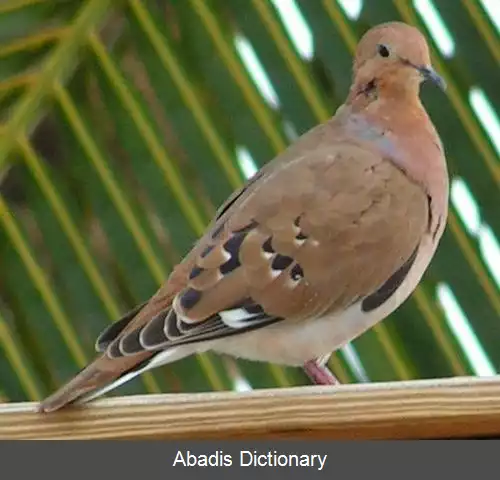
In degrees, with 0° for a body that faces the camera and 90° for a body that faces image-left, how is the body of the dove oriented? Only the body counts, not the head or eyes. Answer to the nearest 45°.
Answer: approximately 270°
